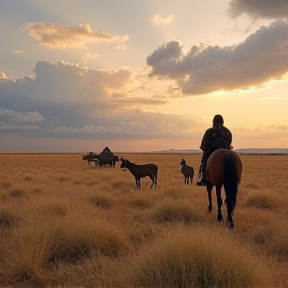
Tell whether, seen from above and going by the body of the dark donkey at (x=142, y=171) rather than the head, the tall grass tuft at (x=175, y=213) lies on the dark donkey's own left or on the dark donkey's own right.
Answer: on the dark donkey's own left

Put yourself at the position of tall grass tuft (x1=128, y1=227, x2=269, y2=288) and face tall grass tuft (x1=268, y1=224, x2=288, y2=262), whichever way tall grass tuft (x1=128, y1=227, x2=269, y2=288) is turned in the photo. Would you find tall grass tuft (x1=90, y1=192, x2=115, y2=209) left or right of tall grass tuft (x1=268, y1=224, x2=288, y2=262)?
left

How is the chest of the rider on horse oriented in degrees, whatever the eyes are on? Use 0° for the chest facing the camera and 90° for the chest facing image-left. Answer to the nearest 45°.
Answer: approximately 180°

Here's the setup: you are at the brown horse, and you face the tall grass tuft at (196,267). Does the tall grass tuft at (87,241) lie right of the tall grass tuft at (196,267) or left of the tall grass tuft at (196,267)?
right

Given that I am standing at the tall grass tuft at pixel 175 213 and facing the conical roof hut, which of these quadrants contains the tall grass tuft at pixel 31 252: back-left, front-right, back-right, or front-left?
back-left

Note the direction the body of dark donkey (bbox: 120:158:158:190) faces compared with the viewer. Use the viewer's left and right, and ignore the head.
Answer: facing to the left of the viewer

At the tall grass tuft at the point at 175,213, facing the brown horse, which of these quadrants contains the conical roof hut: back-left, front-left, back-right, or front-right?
back-left

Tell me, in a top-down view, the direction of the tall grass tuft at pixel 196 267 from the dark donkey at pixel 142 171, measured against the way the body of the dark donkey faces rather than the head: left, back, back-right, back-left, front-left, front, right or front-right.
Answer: left

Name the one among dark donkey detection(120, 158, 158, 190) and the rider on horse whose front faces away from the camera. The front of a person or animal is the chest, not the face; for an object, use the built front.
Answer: the rider on horse

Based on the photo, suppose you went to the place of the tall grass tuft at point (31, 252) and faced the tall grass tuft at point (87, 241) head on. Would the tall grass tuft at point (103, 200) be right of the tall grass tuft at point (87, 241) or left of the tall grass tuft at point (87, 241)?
left

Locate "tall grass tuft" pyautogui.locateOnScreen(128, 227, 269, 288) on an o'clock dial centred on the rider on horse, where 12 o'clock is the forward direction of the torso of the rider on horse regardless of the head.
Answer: The tall grass tuft is roughly at 6 o'clock from the rider on horse.

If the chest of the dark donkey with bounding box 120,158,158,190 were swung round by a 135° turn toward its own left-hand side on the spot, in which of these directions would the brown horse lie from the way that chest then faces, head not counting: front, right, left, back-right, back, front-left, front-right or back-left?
front-right

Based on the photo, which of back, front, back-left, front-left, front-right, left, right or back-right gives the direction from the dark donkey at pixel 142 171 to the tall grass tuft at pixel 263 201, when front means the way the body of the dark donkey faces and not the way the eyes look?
back-left

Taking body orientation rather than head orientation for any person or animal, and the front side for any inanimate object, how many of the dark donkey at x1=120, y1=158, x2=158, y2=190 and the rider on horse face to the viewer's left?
1
